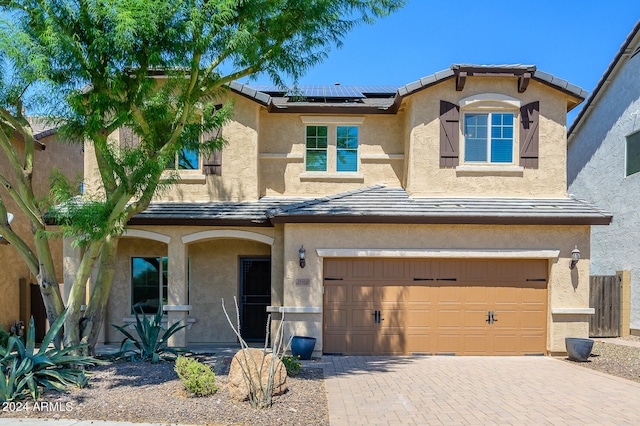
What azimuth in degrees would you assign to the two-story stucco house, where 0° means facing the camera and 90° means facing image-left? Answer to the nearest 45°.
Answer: approximately 0°

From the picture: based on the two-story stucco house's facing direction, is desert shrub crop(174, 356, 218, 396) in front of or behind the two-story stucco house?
in front

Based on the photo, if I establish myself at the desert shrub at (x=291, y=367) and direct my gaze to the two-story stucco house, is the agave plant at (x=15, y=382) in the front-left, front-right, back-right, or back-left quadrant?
back-left

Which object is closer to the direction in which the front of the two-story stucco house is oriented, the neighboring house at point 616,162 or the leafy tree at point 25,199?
the leafy tree
